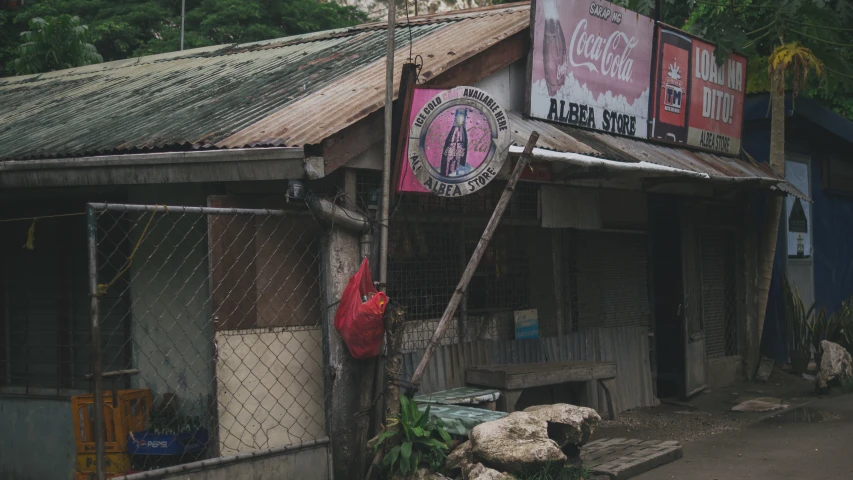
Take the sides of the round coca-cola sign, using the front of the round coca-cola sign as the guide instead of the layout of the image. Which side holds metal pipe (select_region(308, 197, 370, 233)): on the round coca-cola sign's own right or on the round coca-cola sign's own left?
on the round coca-cola sign's own right

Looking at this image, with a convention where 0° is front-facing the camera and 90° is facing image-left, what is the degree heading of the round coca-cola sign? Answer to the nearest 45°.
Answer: approximately 0°

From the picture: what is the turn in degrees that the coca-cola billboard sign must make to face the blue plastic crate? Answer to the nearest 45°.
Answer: approximately 90° to its right

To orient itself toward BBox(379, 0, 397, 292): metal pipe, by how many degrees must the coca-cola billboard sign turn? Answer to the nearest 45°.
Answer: approximately 90° to its right

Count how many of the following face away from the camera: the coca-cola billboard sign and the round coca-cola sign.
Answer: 0

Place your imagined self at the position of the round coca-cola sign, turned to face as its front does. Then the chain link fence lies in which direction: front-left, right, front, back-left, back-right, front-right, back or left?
right

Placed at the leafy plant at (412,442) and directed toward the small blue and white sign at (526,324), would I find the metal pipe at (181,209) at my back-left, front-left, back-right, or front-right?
back-left

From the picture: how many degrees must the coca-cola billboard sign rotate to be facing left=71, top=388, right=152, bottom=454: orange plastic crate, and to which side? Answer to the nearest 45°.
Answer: approximately 90° to its right

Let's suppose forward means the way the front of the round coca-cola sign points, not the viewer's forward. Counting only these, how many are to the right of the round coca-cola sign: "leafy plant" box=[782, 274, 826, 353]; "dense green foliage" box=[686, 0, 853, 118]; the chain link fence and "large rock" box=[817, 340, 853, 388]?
1

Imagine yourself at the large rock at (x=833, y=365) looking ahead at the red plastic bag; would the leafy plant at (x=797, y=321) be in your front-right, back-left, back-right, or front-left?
back-right

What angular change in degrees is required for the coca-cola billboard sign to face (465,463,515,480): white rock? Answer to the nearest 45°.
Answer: approximately 45° to its right
